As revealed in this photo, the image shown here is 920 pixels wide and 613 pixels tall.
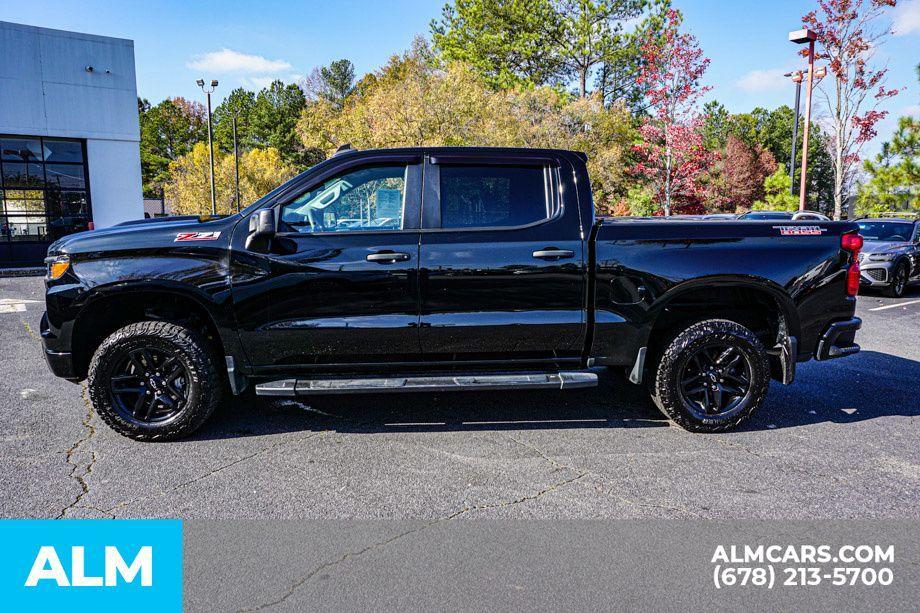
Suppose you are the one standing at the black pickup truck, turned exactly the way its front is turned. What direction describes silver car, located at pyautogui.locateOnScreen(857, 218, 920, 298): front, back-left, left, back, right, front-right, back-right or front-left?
back-right

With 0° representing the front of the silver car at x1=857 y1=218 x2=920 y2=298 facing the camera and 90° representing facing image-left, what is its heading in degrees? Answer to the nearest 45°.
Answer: approximately 45°

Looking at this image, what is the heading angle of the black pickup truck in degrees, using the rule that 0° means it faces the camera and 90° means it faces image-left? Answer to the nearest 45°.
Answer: approximately 90°

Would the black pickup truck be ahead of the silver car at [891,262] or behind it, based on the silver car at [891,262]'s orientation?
ahead

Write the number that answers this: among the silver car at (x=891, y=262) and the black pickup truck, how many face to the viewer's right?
0

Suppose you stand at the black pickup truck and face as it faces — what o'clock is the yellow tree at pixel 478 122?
The yellow tree is roughly at 3 o'clock from the black pickup truck.

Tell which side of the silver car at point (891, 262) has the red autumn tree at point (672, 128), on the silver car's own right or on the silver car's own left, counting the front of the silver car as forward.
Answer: on the silver car's own right

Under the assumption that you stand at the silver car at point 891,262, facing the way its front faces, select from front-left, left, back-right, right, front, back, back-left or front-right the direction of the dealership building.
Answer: front-right
